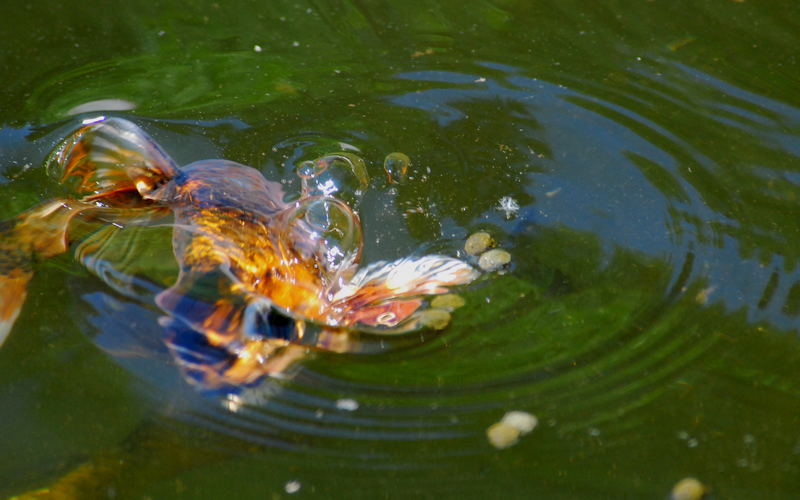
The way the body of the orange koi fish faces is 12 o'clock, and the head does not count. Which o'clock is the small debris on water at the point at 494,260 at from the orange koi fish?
The small debris on water is roughly at 11 o'clock from the orange koi fish.

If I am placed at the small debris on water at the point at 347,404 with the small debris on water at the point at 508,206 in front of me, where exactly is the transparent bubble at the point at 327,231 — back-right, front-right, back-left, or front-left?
front-left

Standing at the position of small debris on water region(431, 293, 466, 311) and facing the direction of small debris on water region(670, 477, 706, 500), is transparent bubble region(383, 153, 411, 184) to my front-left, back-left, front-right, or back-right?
back-left

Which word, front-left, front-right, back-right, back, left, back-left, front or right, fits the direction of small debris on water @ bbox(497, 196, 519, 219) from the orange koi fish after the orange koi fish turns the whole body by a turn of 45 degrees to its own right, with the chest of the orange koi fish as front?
left

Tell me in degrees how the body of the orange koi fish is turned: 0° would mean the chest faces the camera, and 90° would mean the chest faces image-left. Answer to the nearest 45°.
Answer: approximately 315°

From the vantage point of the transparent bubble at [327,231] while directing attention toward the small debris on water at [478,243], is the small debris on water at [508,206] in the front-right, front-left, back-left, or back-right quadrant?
front-left

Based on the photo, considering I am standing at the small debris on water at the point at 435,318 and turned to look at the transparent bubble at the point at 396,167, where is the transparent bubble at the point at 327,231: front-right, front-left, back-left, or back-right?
front-left

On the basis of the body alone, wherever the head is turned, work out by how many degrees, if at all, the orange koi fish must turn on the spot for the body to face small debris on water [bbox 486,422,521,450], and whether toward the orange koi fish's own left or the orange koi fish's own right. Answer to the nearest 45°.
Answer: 0° — it already faces it

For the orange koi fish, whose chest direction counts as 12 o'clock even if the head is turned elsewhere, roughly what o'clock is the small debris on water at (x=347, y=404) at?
The small debris on water is roughly at 1 o'clock from the orange koi fish.

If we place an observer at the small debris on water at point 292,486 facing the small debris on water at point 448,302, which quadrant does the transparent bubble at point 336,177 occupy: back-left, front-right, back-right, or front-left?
front-left

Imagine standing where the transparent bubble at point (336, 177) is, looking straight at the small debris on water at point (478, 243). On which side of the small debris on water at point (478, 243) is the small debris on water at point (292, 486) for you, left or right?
right

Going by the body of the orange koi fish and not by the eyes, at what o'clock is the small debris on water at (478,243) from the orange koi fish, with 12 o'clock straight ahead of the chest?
The small debris on water is roughly at 11 o'clock from the orange koi fish.

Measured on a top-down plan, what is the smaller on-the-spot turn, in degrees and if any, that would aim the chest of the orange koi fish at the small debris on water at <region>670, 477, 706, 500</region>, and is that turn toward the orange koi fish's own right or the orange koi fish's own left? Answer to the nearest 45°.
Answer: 0° — it already faces it

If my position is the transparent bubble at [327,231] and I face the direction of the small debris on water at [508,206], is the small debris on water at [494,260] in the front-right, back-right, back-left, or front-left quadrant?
front-right
